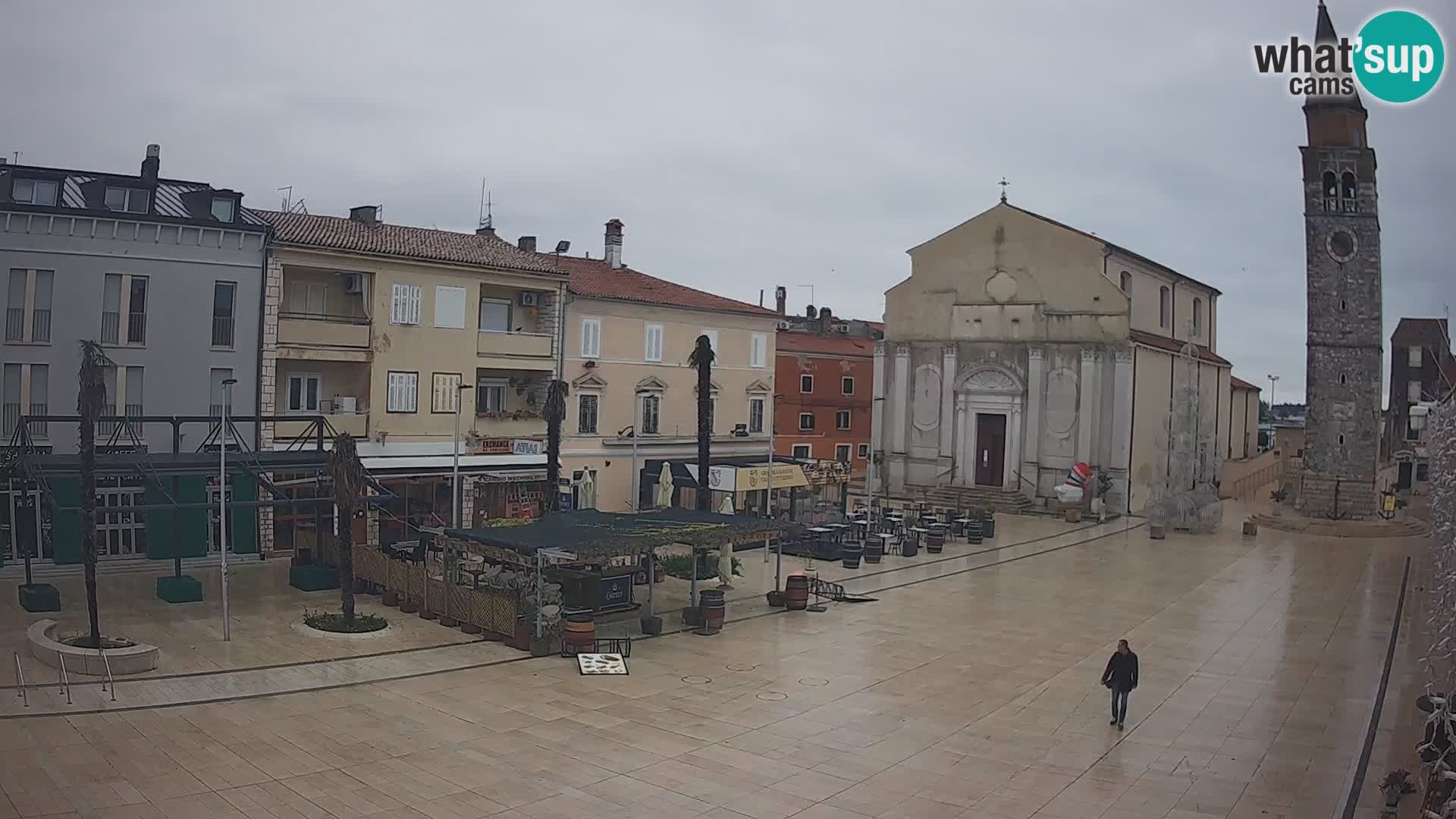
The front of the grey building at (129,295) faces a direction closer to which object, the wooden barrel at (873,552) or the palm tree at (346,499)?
the palm tree

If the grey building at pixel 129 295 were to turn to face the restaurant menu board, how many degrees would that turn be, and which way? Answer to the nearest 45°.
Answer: approximately 45° to its left

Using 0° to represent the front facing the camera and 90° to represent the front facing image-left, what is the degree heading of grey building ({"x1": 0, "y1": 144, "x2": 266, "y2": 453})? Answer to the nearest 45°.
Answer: approximately 0°

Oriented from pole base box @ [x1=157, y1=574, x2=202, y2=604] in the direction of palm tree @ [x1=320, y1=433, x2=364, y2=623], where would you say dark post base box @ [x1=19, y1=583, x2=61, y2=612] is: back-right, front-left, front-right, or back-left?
back-right

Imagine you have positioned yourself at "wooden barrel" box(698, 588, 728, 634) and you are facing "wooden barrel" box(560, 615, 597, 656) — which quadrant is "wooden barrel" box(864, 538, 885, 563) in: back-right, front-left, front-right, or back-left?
back-right

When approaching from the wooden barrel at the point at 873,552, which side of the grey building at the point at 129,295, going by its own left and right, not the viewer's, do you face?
left

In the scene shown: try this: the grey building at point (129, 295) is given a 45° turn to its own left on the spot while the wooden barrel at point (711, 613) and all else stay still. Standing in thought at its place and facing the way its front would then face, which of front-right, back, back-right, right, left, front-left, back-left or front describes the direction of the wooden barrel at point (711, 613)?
front

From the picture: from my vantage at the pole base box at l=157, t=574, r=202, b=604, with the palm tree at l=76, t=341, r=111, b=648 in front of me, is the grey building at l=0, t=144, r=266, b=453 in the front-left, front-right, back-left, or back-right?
back-right

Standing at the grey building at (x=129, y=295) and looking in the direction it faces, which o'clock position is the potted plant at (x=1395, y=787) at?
The potted plant is roughly at 11 o'clock from the grey building.

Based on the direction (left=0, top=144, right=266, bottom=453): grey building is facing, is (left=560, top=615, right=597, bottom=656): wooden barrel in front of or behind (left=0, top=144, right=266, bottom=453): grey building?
in front

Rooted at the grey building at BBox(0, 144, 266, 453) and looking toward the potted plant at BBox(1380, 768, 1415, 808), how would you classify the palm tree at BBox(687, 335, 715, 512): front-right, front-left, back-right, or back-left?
front-left

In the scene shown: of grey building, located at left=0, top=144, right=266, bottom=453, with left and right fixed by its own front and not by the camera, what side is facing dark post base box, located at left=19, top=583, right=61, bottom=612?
front

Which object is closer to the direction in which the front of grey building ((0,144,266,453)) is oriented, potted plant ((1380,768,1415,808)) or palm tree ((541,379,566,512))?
the potted plant

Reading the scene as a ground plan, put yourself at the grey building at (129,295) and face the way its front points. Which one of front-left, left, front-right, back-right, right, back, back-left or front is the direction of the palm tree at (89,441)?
front
